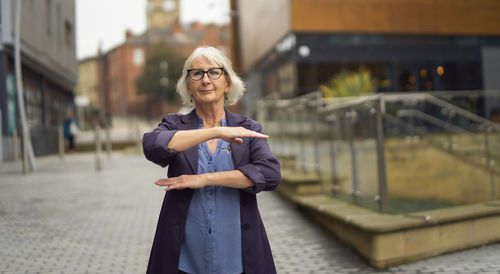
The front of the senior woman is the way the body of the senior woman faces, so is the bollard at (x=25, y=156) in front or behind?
behind

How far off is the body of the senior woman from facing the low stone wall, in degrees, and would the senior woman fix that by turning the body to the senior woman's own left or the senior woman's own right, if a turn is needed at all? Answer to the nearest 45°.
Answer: approximately 135° to the senior woman's own left

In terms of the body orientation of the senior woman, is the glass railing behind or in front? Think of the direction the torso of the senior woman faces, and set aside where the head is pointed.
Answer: behind
